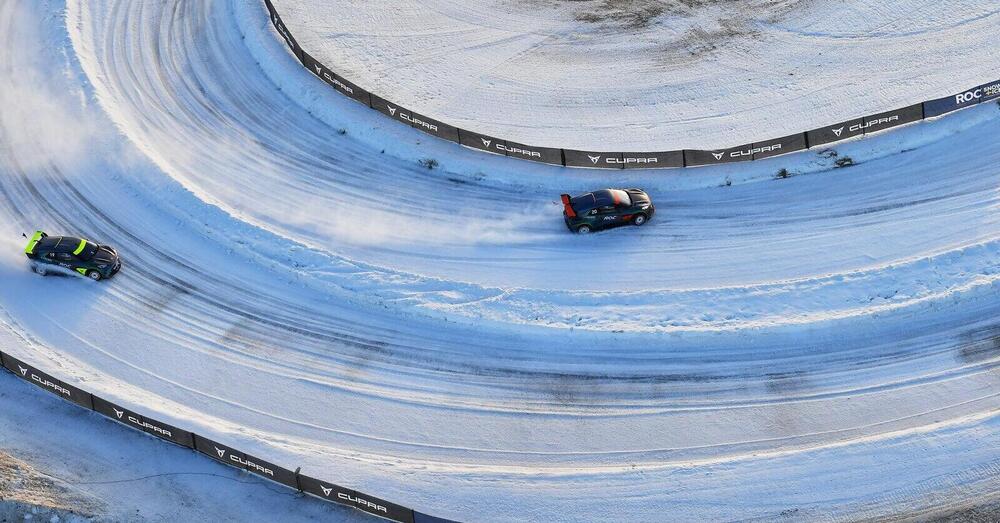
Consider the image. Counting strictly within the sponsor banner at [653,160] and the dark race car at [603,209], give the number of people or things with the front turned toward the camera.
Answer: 1

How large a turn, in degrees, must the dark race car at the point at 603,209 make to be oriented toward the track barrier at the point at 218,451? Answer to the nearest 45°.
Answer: approximately 135° to its right

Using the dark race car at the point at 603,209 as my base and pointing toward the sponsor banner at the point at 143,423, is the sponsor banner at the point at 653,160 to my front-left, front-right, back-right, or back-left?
back-right

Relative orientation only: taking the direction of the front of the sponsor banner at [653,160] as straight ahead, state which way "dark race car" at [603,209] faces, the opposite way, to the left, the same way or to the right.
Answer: to the left
